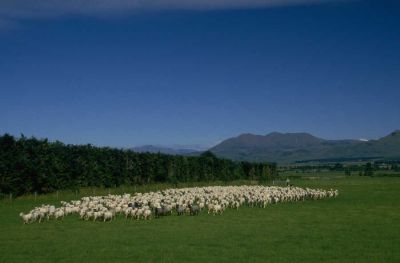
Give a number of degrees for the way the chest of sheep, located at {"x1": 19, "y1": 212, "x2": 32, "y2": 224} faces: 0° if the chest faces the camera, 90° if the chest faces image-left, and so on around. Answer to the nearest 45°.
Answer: approximately 45°
